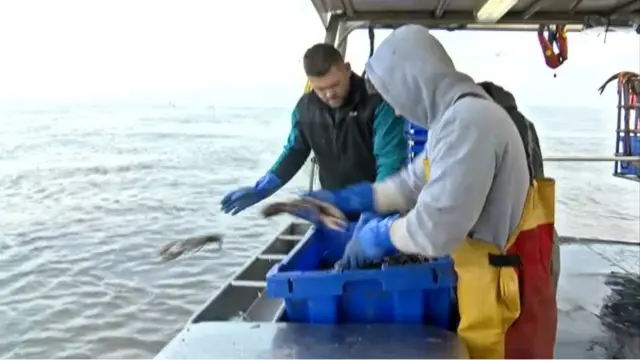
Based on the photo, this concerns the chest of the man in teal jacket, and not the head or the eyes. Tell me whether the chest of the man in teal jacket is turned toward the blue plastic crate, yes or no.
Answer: yes

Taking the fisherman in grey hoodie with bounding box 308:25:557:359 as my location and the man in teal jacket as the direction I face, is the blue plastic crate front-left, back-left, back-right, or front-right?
front-left

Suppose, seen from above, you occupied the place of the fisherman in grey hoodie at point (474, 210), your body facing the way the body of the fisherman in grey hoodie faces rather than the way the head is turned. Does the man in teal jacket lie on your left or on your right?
on your right

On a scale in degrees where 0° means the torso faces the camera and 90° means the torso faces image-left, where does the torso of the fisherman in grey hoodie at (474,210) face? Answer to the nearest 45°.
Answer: approximately 90°

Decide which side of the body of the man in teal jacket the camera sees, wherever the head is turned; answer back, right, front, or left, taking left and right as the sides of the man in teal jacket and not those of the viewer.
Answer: front

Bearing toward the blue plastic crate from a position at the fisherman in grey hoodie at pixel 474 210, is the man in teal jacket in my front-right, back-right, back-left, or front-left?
front-right
